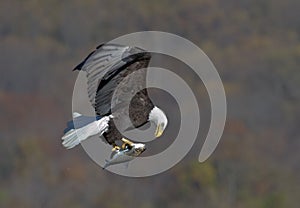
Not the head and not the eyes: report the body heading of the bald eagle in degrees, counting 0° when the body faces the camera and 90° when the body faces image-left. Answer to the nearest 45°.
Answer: approximately 270°
